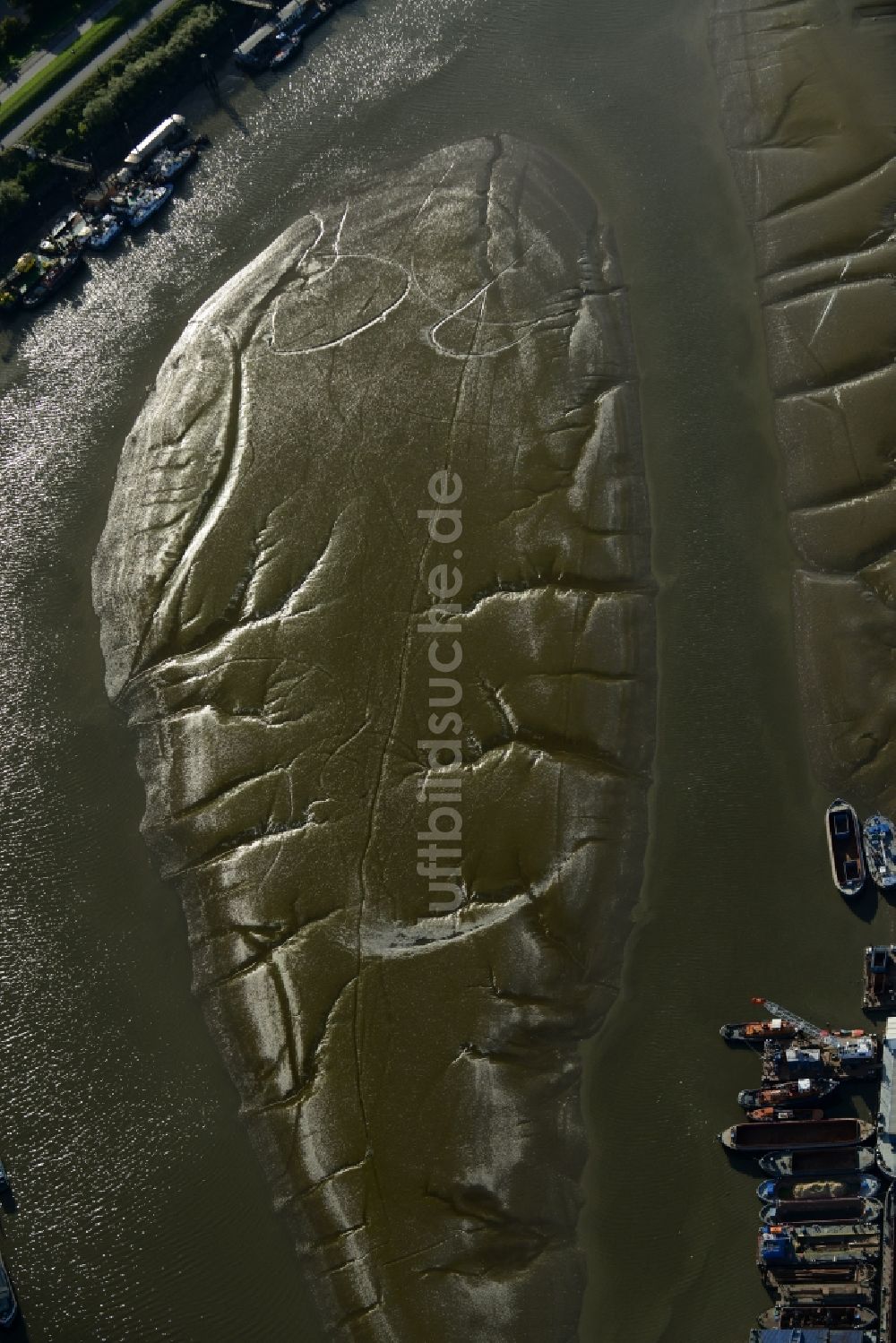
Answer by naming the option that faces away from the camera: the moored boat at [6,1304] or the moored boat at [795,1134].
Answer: the moored boat at [6,1304]

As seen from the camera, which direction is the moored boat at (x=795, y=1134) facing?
to the viewer's left

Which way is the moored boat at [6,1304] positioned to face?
away from the camera

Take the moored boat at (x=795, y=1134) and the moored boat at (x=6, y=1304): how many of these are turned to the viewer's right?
0

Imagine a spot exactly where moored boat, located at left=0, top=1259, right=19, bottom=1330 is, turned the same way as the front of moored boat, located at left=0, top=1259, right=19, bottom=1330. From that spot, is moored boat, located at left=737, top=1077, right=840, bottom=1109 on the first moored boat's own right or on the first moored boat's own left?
on the first moored boat's own right

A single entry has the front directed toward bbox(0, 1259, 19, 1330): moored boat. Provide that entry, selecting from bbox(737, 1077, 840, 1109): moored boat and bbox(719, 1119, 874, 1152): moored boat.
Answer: bbox(719, 1119, 874, 1152): moored boat
